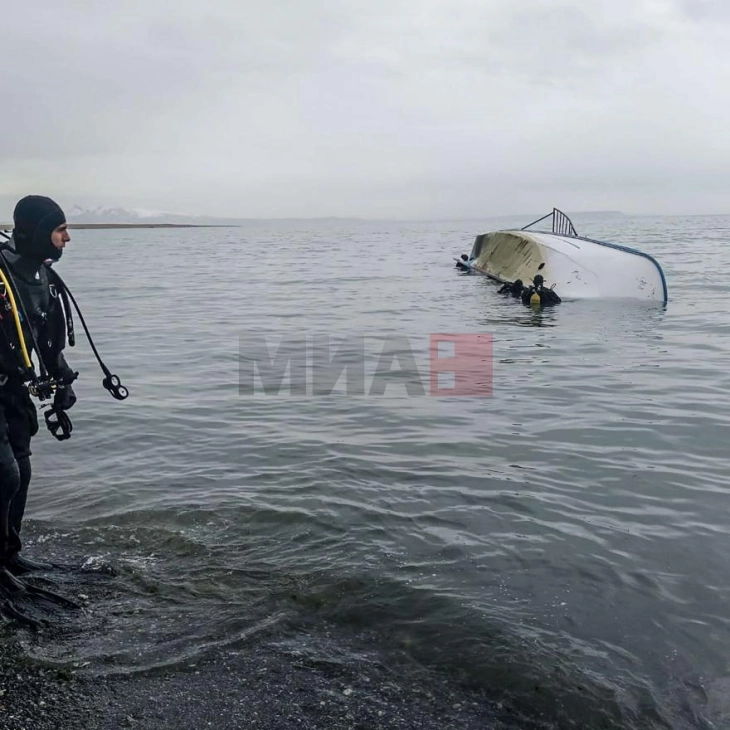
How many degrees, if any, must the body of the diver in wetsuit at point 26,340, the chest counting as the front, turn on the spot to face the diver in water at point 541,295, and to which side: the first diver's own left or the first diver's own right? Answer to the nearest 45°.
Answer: approximately 45° to the first diver's own left

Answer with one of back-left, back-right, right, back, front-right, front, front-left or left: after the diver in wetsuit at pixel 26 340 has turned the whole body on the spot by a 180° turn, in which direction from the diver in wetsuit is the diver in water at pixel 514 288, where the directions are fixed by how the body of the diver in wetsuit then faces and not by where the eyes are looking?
back-right

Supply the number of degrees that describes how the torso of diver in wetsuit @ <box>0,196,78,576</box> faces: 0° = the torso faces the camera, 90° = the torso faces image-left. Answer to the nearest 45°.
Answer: approximately 270°

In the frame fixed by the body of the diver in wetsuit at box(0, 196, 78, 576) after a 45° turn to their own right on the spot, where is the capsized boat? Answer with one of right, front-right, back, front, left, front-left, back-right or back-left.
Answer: left

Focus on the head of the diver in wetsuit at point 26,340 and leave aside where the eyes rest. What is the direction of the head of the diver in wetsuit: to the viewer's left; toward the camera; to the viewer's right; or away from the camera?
to the viewer's right
